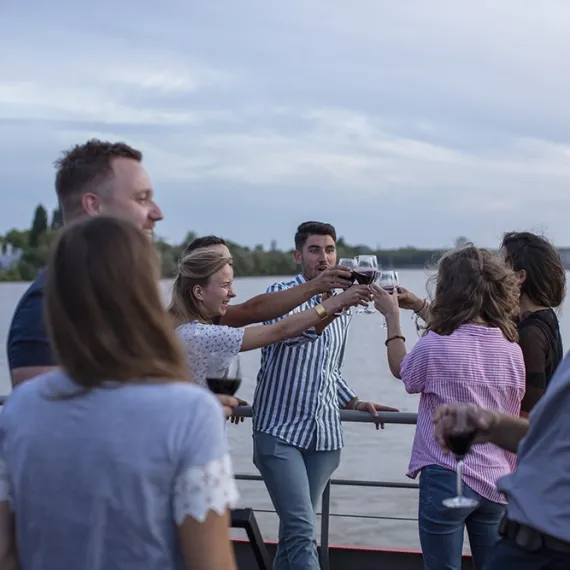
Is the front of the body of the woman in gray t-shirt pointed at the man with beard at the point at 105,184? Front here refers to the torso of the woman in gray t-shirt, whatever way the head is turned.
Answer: yes

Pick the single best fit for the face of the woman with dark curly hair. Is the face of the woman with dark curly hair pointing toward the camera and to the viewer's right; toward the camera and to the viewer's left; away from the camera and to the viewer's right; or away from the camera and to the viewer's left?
away from the camera and to the viewer's left

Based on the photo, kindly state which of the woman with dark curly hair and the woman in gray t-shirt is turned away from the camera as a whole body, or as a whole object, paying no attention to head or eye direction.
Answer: the woman in gray t-shirt

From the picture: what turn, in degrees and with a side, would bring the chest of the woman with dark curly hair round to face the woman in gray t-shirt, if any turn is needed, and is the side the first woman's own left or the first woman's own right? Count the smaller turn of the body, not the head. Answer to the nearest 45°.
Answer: approximately 90° to the first woman's own left

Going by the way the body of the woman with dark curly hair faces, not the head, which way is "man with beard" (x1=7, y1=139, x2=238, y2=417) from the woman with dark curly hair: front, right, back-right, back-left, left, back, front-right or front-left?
front-left

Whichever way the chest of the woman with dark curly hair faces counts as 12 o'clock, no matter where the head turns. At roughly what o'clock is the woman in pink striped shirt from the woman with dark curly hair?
The woman in pink striped shirt is roughly at 10 o'clock from the woman with dark curly hair.

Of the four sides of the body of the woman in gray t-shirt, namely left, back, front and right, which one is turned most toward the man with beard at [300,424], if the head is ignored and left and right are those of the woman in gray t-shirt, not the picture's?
front

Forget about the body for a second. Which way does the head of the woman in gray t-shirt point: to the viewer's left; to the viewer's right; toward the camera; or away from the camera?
away from the camera

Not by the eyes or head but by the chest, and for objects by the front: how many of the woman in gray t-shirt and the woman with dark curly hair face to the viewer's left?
1

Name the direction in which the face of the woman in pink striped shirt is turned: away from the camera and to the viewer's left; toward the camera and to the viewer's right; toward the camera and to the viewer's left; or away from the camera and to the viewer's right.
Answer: away from the camera and to the viewer's left

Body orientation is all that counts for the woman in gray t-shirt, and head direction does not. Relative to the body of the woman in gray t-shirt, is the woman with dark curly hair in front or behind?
in front

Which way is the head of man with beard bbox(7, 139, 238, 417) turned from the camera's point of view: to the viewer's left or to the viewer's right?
to the viewer's right

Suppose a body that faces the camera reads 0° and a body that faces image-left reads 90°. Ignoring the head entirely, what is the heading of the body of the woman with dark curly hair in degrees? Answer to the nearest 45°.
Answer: approximately 90°

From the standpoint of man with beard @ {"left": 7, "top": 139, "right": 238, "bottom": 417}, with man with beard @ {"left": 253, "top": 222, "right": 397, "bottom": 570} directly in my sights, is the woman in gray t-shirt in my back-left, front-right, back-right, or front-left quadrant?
back-right

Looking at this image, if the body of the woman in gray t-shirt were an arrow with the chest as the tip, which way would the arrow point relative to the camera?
away from the camera

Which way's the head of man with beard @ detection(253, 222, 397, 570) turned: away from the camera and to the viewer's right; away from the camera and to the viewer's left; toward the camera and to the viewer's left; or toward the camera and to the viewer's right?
toward the camera and to the viewer's right
